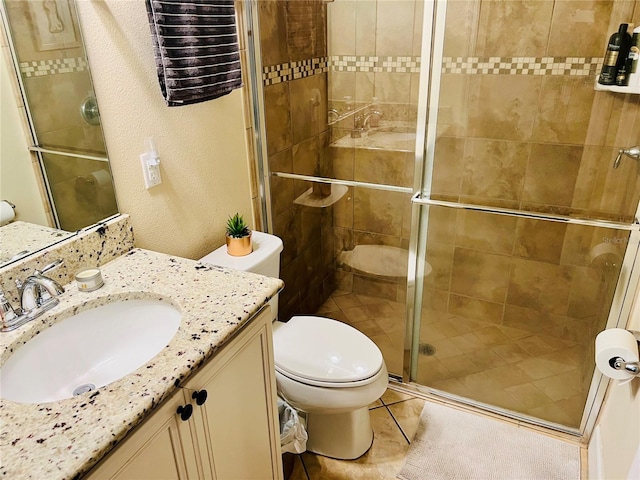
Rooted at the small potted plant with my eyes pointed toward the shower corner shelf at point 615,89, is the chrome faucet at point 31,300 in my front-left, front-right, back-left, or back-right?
back-right

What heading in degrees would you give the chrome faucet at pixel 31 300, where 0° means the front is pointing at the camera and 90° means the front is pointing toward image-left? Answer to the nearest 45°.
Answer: approximately 315°

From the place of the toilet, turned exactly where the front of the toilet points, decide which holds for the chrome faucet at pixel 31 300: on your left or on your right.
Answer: on your right

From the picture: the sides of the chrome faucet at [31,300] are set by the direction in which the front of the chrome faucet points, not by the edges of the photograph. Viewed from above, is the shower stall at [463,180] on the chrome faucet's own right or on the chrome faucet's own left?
on the chrome faucet's own left

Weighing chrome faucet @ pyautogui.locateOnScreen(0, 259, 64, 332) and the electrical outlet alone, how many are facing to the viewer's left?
0

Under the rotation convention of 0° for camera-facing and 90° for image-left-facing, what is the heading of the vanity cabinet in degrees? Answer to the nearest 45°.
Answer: approximately 315°

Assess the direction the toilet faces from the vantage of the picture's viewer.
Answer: facing the viewer and to the right of the viewer

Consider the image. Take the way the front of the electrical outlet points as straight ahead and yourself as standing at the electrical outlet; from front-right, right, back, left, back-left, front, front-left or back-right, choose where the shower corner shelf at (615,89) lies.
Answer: front-left

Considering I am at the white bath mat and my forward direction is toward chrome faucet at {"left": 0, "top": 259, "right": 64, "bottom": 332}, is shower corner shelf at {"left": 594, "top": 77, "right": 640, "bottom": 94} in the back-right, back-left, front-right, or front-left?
back-right
